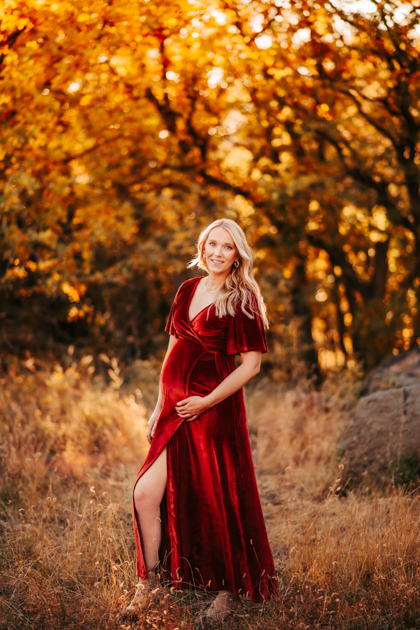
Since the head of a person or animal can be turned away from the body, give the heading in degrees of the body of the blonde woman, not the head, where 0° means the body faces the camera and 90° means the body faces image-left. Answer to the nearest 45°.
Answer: approximately 45°

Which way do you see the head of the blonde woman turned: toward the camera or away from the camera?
toward the camera

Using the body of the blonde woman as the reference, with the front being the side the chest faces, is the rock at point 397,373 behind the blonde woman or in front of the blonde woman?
behind
